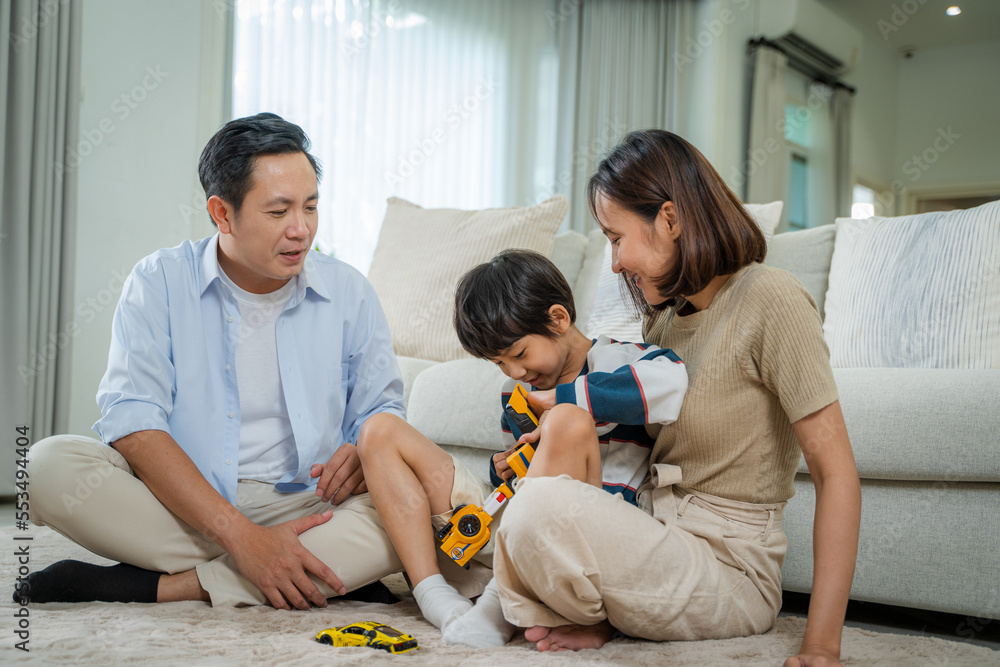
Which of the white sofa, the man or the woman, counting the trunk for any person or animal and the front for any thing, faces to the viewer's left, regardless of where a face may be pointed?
the woman

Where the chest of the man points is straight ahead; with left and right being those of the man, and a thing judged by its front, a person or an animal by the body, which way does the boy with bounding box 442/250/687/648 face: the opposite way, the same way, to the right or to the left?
to the right

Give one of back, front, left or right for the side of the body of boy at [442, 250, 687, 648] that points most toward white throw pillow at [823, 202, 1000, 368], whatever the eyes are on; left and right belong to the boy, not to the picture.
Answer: back

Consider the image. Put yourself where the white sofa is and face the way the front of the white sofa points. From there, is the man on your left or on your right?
on your right

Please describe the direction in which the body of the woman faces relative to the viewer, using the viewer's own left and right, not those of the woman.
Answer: facing to the left of the viewer

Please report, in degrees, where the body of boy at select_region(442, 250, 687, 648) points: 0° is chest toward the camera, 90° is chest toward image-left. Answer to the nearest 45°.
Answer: approximately 45°
